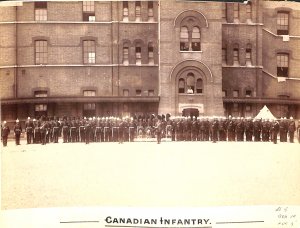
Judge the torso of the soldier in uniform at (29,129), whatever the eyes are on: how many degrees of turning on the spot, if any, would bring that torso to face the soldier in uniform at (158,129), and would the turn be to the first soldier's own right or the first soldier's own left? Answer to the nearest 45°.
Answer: approximately 90° to the first soldier's own left

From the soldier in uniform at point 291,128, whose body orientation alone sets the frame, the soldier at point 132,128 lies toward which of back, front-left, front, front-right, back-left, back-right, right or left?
right

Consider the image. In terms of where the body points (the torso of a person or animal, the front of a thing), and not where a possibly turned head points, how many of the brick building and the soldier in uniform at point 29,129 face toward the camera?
2

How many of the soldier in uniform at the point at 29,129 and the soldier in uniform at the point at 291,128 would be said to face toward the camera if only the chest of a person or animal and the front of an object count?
2

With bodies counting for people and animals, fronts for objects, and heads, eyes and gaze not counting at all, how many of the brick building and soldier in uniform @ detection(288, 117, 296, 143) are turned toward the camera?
2

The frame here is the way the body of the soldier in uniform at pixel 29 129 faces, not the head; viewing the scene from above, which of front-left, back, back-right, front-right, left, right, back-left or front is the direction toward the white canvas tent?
left

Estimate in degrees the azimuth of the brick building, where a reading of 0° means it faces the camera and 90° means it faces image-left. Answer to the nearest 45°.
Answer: approximately 0°

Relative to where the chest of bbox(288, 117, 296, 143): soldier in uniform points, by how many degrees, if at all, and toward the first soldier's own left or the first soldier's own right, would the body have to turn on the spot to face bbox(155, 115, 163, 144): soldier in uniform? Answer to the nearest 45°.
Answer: approximately 90° to the first soldier's own right

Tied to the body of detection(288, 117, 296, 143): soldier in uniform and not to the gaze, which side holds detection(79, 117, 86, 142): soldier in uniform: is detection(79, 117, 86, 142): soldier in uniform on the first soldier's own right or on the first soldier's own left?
on the first soldier's own right
